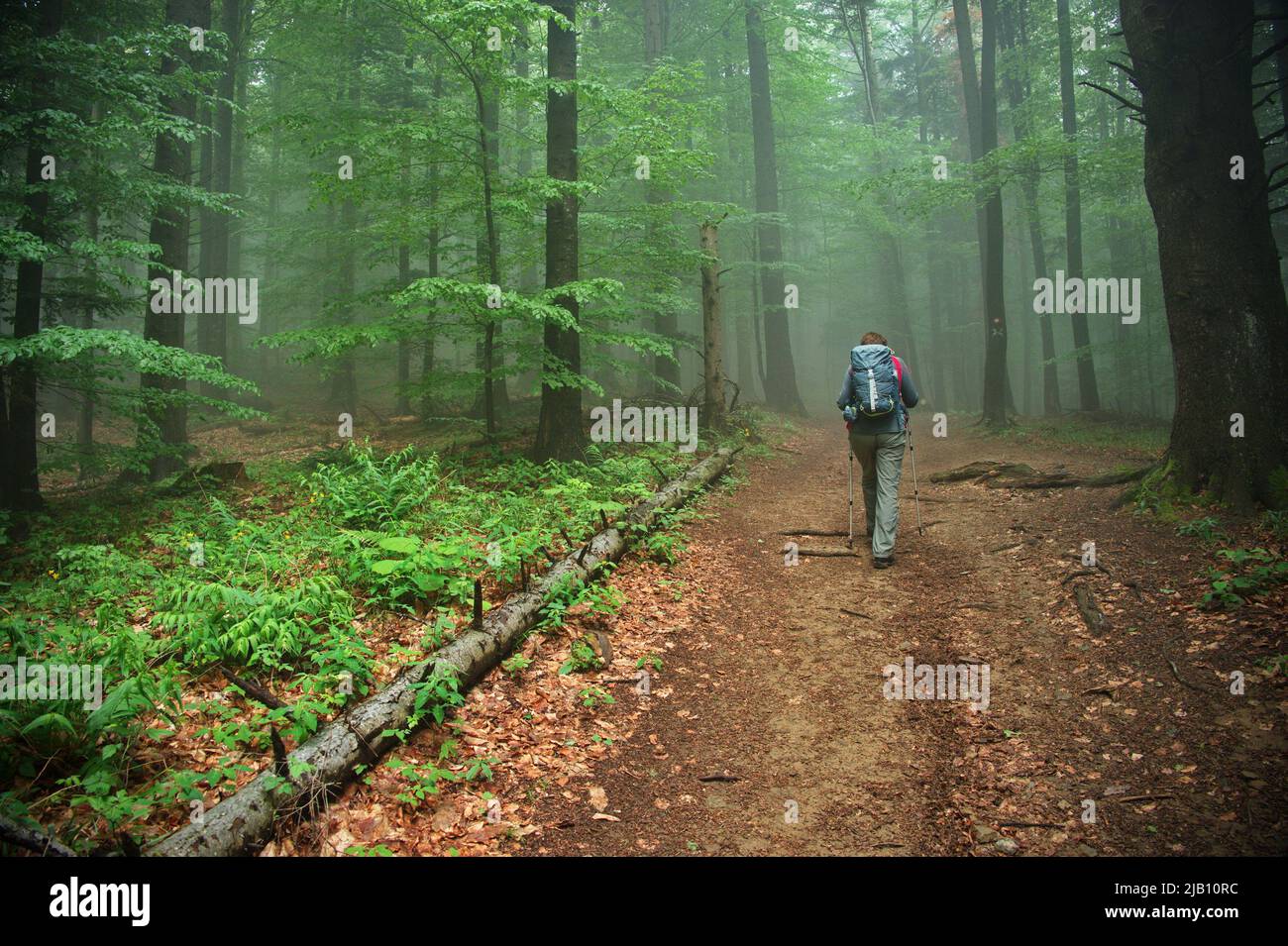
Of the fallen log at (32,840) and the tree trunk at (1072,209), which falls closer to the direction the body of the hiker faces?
the tree trunk

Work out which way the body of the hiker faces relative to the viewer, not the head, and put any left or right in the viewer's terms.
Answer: facing away from the viewer

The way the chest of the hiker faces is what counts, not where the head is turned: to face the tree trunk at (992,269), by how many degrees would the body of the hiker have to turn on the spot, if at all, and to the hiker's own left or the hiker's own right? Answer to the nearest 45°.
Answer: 0° — they already face it

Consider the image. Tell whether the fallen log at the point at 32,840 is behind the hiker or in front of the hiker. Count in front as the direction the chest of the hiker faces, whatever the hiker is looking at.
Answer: behind
